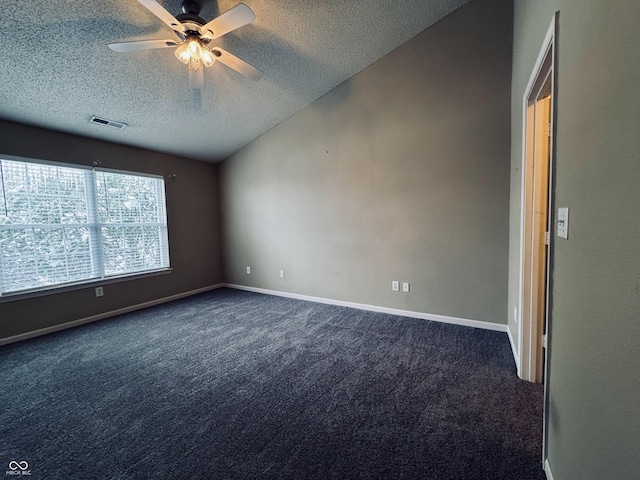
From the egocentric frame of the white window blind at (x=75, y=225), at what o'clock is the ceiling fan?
The ceiling fan is roughly at 1 o'clock from the white window blind.

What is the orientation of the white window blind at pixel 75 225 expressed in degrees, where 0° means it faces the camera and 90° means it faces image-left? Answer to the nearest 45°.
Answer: approximately 315°
